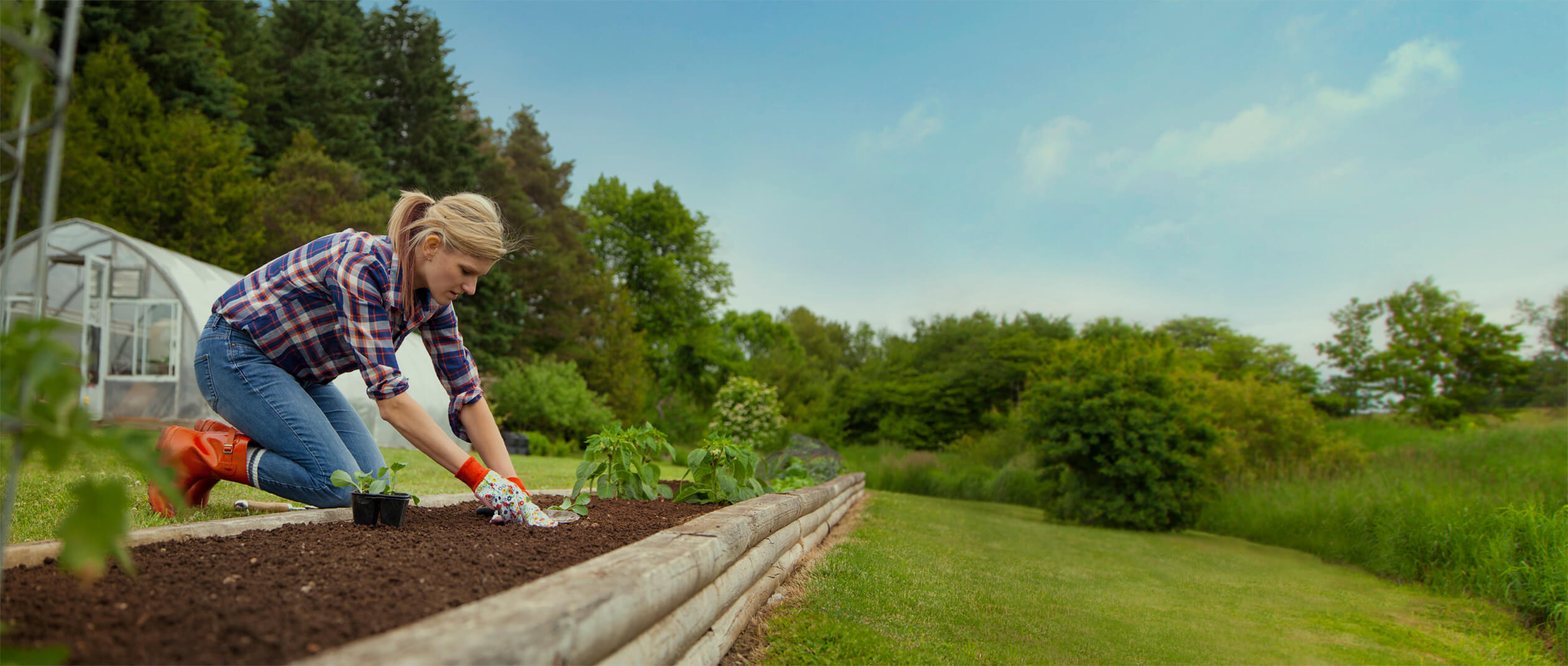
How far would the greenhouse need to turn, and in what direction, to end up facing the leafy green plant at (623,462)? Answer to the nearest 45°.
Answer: approximately 45° to its left

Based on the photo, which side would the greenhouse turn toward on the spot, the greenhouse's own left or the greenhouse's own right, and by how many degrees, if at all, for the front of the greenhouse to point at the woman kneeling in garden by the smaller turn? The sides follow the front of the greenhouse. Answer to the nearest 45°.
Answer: approximately 45° to the greenhouse's own left

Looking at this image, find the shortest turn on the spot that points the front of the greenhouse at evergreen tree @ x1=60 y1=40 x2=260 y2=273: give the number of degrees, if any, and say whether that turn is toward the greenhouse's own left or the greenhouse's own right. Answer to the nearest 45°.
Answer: approximately 135° to the greenhouse's own right

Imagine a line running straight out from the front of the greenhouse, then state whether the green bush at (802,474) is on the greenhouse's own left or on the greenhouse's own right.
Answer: on the greenhouse's own left

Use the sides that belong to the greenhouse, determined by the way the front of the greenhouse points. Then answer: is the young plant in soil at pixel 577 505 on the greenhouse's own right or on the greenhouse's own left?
on the greenhouse's own left

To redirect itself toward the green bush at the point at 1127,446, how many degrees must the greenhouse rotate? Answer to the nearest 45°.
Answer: approximately 90° to its left

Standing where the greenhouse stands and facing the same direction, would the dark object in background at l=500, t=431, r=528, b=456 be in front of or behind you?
behind

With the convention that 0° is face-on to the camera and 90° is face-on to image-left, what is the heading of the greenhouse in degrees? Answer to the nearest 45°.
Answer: approximately 45°

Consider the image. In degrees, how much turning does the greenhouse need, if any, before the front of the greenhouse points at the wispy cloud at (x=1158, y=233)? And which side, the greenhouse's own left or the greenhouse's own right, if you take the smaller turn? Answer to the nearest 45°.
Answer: approximately 135° to the greenhouse's own left

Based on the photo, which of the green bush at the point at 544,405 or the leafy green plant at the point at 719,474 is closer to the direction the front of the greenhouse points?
the leafy green plant

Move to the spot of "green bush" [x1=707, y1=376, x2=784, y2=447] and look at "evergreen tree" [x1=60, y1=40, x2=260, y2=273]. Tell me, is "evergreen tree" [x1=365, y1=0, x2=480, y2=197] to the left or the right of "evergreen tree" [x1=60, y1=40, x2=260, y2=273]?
right

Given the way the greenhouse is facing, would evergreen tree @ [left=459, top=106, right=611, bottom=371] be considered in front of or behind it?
behind
